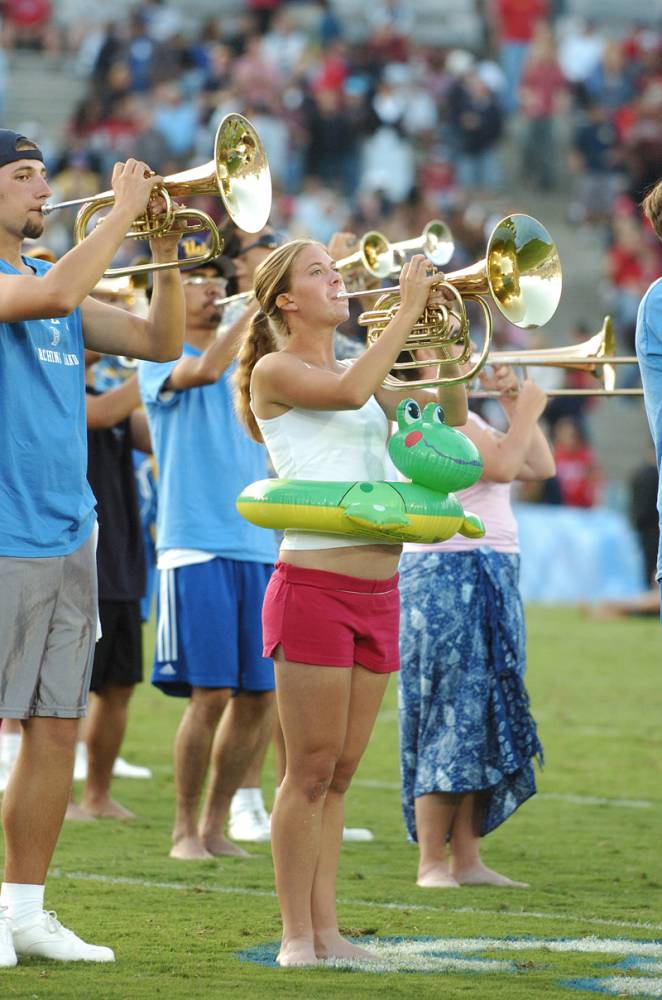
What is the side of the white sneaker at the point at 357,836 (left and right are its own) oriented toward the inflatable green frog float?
right

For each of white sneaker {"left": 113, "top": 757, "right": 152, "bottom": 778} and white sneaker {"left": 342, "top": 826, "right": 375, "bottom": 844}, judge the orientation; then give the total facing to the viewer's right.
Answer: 2

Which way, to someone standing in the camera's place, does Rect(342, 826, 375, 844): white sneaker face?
facing to the right of the viewer

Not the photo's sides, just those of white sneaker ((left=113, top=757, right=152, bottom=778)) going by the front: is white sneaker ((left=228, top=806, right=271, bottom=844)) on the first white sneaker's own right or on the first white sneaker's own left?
on the first white sneaker's own right

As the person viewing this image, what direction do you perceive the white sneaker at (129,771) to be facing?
facing to the right of the viewer
